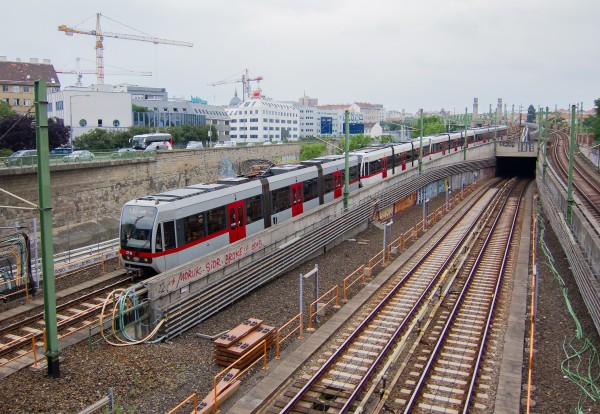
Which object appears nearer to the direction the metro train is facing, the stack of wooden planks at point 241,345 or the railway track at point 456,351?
the stack of wooden planks

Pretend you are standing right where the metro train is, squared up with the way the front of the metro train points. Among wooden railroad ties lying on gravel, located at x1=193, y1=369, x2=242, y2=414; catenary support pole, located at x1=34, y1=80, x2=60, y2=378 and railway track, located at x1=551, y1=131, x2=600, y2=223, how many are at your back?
1

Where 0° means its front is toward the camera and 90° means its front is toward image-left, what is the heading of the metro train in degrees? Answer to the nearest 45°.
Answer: approximately 45°

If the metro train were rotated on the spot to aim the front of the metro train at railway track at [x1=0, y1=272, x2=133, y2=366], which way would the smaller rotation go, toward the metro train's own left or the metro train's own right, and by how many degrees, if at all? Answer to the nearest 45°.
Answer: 0° — it already faces it

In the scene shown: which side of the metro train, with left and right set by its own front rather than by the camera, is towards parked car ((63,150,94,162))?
right

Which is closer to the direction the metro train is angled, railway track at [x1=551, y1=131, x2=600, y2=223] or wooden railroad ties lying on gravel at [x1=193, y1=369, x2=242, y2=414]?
the wooden railroad ties lying on gravel

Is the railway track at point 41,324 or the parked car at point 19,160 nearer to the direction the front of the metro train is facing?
the railway track

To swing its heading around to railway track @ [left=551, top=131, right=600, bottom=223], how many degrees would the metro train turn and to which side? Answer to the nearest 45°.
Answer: approximately 180°

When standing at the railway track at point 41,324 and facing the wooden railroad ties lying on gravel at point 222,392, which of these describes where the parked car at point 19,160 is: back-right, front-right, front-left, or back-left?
back-left

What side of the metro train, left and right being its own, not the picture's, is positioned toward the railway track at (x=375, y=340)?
left

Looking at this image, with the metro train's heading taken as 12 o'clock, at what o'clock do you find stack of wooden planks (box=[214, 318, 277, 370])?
The stack of wooden planks is roughly at 10 o'clock from the metro train.

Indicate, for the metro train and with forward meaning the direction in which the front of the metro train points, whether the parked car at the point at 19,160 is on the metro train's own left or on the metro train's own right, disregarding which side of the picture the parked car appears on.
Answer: on the metro train's own right

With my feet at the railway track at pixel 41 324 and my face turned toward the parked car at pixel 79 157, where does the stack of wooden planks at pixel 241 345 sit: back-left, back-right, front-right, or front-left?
back-right
